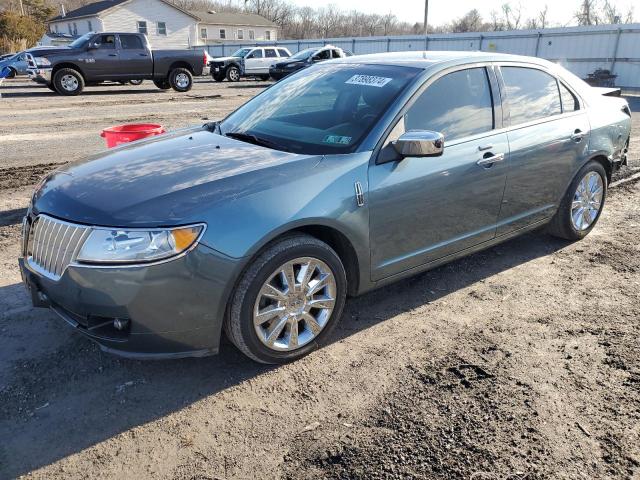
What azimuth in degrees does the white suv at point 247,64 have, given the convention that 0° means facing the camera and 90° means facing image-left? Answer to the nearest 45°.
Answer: approximately 45°

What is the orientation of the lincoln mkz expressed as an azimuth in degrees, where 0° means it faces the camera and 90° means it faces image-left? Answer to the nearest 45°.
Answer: approximately 45°

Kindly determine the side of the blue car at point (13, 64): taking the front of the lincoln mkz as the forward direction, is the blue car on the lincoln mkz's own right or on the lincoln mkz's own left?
on the lincoln mkz's own right

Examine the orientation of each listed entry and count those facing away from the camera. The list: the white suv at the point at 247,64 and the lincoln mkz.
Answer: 0

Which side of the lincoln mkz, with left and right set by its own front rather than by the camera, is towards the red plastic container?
right

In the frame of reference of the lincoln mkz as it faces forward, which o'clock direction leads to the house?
The house is roughly at 4 o'clock from the lincoln mkz.

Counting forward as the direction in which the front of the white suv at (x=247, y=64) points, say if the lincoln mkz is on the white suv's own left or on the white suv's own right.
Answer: on the white suv's own left

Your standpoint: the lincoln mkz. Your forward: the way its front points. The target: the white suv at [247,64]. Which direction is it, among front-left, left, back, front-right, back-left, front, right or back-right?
back-right

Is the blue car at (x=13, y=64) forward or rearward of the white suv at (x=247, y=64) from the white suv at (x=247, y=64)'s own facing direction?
forward
